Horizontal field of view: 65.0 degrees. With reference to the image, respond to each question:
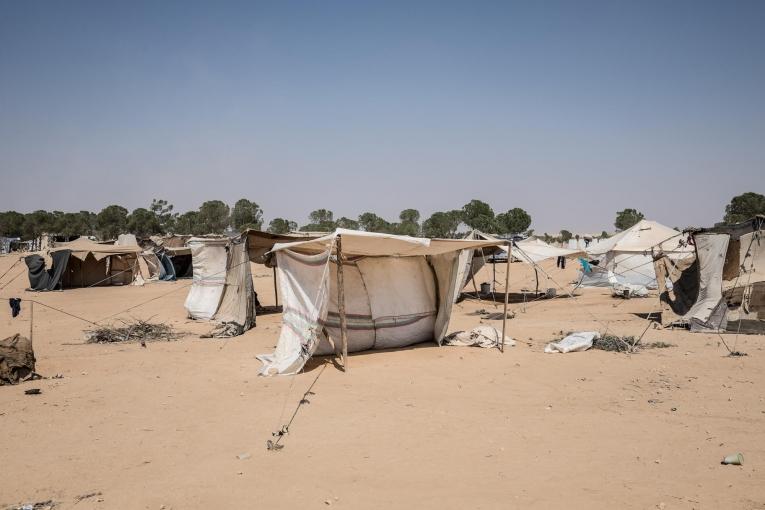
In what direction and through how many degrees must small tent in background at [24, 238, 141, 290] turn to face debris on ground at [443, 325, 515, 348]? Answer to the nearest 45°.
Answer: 0° — it already faces it

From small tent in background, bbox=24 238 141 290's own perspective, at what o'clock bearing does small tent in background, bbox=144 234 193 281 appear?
small tent in background, bbox=144 234 193 281 is roughly at 8 o'clock from small tent in background, bbox=24 238 141 290.

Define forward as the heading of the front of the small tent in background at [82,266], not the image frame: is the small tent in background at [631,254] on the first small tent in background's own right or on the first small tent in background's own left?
on the first small tent in background's own left

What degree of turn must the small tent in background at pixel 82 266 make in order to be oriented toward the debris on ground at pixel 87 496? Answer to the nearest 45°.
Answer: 0° — it already faces it

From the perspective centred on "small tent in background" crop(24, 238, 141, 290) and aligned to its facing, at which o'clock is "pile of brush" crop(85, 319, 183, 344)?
The pile of brush is roughly at 12 o'clock from the small tent in background.

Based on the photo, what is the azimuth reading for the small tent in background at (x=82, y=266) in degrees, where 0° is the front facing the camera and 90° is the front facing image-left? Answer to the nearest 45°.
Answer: approximately 0°

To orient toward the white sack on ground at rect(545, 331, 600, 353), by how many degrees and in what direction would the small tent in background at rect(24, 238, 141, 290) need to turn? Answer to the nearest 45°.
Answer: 0° — it already faces it

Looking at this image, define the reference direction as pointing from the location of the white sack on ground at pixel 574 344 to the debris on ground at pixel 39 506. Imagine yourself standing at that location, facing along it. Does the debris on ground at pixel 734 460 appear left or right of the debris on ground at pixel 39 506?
left
